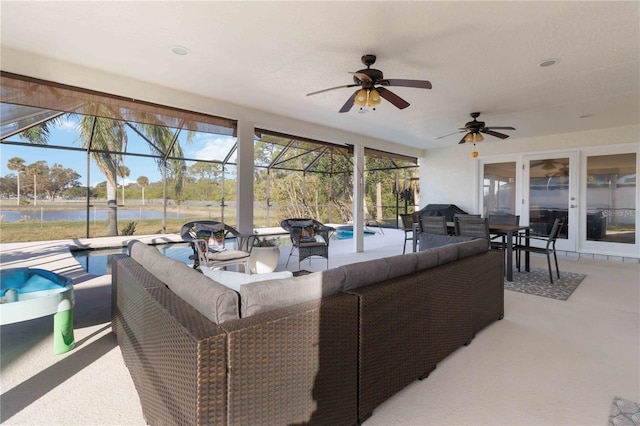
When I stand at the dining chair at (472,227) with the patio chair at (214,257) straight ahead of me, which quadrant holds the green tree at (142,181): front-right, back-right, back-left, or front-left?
front-right

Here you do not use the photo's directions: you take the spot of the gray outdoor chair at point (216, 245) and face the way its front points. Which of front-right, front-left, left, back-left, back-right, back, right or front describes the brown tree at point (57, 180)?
back

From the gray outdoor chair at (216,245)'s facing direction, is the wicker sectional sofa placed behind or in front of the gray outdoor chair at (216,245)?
in front

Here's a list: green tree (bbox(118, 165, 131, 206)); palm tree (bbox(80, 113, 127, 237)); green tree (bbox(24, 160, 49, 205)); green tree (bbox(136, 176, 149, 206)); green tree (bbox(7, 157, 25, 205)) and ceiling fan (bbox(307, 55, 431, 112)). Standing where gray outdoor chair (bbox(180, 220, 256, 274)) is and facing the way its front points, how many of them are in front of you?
1

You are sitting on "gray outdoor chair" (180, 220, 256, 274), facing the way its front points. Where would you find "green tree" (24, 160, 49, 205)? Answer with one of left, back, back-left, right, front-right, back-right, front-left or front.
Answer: back

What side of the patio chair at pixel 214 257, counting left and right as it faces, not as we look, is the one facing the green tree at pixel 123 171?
back

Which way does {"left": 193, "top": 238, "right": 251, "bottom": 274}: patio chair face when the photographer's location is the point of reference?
facing the viewer and to the right of the viewer

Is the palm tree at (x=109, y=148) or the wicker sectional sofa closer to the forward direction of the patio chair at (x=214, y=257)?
the wicker sectional sofa

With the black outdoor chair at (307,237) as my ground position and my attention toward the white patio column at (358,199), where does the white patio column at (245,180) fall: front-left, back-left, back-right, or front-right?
back-left

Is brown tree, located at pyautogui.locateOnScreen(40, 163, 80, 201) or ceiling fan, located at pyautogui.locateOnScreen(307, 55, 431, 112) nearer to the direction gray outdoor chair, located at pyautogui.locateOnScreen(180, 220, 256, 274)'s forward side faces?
the ceiling fan

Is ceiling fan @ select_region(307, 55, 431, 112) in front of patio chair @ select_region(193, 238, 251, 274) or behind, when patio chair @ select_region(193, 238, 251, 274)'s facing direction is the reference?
in front

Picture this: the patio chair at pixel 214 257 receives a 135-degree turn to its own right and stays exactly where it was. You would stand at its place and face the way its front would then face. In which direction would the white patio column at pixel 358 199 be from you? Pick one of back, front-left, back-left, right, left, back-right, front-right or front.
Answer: back-right

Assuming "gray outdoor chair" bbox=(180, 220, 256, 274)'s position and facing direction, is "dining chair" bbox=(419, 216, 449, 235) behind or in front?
in front

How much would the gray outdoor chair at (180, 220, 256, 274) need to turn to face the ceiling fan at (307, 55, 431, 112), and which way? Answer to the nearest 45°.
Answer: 0° — it already faces it

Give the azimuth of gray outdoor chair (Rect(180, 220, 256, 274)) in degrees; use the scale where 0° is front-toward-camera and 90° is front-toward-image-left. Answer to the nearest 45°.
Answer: approximately 315°
